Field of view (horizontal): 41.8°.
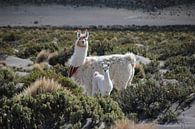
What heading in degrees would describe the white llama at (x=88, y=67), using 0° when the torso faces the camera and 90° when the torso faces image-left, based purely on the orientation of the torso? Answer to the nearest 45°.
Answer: approximately 90°

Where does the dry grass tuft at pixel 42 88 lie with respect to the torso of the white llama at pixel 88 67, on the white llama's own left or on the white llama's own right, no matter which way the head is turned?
on the white llama's own left

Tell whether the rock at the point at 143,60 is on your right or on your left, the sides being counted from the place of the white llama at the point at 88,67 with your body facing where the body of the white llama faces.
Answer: on your right

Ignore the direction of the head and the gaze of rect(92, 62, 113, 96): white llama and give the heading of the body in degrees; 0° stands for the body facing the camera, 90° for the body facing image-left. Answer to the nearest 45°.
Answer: approximately 315°

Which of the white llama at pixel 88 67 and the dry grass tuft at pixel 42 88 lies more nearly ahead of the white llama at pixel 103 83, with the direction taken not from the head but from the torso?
the dry grass tuft

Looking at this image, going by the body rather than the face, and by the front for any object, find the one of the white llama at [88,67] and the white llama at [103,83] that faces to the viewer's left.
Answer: the white llama at [88,67]

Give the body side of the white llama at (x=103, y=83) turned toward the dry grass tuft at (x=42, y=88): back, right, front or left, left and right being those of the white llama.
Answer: right

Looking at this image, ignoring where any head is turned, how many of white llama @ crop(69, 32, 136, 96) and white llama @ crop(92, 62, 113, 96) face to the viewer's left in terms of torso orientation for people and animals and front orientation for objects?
1

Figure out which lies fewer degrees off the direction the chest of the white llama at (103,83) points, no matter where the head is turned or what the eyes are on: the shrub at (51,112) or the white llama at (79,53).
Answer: the shrub
